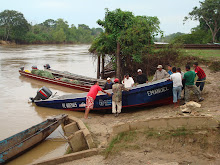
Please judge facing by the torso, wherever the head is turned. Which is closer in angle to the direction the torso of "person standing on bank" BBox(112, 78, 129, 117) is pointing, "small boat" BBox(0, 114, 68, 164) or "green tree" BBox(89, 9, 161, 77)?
the green tree

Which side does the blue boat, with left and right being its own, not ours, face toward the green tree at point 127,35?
left

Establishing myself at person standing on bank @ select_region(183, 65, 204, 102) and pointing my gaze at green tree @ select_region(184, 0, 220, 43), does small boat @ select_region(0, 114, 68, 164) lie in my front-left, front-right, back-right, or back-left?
back-left

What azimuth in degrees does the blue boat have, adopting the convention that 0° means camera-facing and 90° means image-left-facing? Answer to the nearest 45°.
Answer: approximately 270°

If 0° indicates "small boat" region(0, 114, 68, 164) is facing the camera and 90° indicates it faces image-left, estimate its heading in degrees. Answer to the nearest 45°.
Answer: approximately 225°

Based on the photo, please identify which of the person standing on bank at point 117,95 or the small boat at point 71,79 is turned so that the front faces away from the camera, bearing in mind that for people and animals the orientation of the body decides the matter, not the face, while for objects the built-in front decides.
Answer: the person standing on bank
